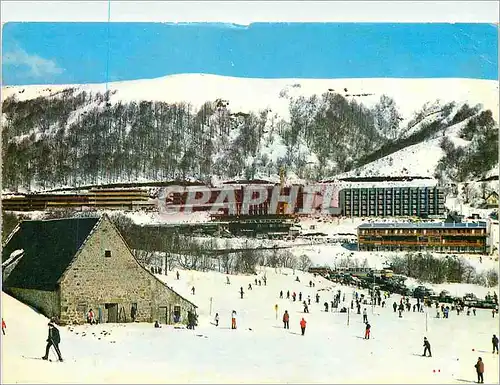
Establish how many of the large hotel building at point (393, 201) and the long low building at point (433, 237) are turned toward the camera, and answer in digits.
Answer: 2

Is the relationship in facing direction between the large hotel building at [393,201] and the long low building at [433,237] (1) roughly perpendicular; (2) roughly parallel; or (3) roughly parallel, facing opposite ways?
roughly parallel

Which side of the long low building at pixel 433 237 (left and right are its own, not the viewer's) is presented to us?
front

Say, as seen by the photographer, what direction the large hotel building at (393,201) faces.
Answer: facing the viewer

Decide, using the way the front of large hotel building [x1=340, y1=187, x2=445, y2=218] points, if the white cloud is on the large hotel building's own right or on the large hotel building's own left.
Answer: on the large hotel building's own right
